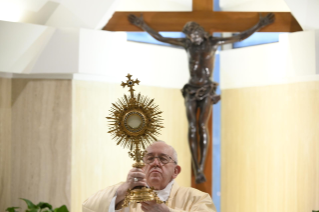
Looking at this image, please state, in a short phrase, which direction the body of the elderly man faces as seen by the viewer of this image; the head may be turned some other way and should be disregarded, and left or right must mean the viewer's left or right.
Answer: facing the viewer and to the left of the viewer

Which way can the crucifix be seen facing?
toward the camera
